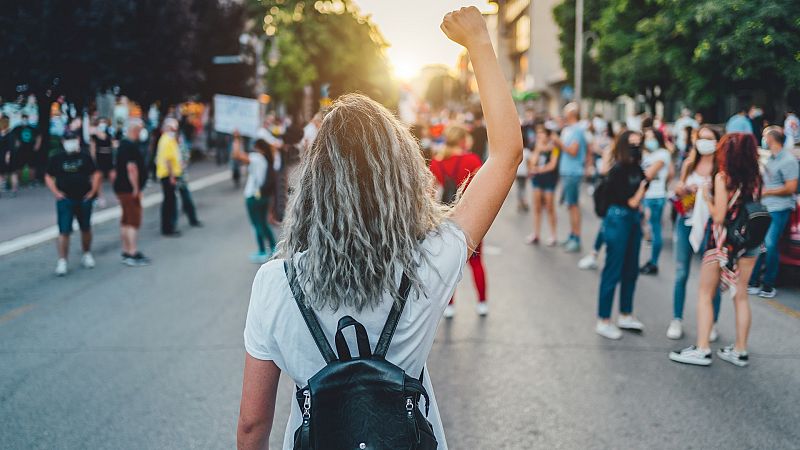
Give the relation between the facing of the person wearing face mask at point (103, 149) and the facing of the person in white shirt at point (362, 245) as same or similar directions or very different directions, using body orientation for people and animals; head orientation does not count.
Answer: very different directions

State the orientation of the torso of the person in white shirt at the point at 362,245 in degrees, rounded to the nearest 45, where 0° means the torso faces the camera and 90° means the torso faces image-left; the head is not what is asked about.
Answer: approximately 180°

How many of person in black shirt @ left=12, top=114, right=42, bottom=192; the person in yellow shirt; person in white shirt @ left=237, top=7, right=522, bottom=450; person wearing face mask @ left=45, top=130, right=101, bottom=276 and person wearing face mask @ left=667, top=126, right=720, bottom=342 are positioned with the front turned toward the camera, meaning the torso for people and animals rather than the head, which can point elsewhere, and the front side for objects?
3

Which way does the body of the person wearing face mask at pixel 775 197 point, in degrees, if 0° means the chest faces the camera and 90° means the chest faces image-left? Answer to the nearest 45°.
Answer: approximately 90°

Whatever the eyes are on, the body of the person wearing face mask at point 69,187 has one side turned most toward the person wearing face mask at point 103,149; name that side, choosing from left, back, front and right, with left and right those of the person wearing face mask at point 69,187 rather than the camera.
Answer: back

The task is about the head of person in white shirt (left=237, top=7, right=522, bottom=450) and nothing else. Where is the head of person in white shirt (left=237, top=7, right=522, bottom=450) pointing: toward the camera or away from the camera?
away from the camera

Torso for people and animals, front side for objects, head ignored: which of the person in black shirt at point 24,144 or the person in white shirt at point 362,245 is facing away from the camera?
the person in white shirt

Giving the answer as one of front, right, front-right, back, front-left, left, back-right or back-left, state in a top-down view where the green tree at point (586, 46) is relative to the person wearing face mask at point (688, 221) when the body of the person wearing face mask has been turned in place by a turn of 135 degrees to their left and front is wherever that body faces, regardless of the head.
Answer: front-left

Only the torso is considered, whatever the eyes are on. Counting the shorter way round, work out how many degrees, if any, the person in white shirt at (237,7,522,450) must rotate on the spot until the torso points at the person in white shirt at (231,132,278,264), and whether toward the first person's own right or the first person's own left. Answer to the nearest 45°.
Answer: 0° — they already face them

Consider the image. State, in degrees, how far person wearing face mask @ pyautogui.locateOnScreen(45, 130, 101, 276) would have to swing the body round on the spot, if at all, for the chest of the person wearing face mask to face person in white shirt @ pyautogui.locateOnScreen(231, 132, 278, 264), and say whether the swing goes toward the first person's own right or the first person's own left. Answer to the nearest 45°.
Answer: approximately 90° to the first person's own left

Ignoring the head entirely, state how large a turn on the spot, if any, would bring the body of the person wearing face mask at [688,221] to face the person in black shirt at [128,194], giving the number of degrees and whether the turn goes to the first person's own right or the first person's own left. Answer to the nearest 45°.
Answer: approximately 90° to the first person's own right
